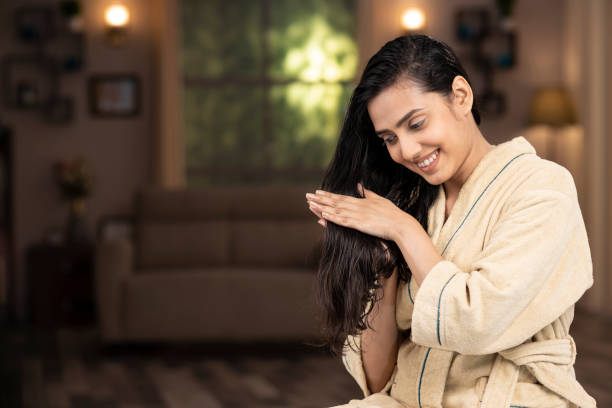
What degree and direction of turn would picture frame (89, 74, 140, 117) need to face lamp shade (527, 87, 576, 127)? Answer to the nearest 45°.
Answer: approximately 90° to its left

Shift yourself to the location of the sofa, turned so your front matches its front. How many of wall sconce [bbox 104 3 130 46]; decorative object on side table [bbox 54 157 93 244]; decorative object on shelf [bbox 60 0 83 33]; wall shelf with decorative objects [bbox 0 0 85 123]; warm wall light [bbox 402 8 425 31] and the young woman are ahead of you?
1

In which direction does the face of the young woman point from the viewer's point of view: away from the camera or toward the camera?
toward the camera

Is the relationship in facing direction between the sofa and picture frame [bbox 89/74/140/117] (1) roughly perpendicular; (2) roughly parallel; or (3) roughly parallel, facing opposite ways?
roughly parallel

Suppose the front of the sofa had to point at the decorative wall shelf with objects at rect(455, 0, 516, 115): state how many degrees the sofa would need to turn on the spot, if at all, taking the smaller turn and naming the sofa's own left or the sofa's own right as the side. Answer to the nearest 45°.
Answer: approximately 135° to the sofa's own left

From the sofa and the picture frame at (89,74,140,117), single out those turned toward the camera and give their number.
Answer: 2

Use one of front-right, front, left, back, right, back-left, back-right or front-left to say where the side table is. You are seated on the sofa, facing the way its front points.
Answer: back-right

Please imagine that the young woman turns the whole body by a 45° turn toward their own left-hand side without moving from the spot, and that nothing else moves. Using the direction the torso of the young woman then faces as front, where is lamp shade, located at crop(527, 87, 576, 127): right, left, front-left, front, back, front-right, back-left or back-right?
back

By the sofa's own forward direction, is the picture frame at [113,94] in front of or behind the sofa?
behind

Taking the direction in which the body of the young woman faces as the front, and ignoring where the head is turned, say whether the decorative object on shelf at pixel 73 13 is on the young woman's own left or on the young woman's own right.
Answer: on the young woman's own right

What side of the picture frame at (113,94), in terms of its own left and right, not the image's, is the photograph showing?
front

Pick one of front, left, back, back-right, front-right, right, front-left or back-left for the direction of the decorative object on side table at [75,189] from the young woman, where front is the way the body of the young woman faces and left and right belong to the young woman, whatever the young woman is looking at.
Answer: right

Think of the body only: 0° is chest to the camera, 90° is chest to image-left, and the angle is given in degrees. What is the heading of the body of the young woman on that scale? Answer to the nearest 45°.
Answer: approximately 45°

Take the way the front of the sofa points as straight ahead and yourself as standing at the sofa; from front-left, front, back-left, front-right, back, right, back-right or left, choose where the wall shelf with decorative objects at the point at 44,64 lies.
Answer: back-right
